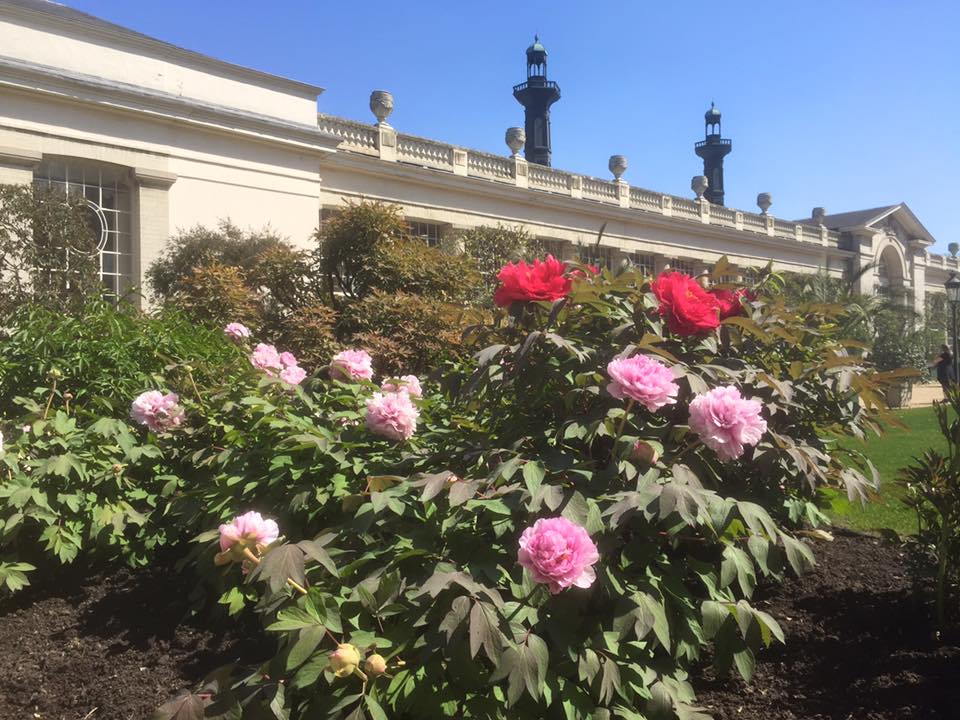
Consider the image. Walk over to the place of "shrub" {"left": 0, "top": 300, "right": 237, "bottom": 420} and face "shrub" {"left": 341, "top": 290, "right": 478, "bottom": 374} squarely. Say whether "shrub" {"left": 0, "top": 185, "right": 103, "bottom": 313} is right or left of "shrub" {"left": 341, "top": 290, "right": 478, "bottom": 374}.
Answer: left

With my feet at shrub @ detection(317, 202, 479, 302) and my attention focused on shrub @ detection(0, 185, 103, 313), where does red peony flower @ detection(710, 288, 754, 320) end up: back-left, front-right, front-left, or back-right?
back-left

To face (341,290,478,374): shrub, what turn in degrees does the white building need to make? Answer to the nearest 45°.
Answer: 0° — it already faces it

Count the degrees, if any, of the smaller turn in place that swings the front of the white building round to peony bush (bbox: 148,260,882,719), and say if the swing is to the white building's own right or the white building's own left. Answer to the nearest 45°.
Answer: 0° — it already faces it

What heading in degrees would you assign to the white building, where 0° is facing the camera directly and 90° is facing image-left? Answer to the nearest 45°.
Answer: approximately 315°
